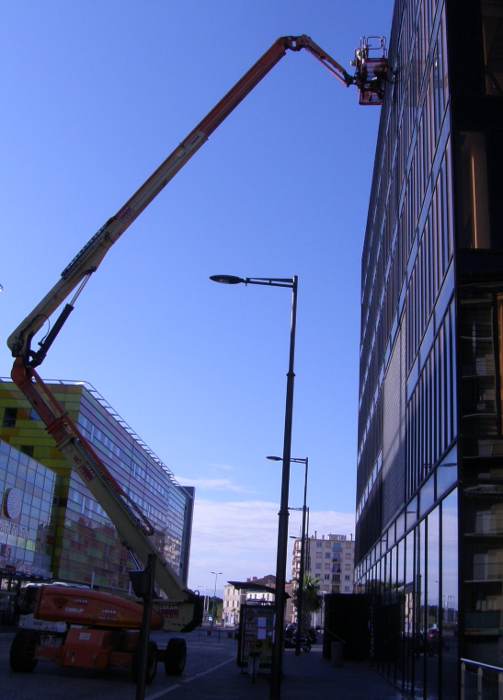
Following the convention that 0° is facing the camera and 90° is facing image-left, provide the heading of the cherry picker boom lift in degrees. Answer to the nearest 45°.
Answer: approximately 270°

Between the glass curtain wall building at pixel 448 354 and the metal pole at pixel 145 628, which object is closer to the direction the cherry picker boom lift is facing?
the glass curtain wall building

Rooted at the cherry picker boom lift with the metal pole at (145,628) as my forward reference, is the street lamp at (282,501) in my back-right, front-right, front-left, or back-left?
front-left
